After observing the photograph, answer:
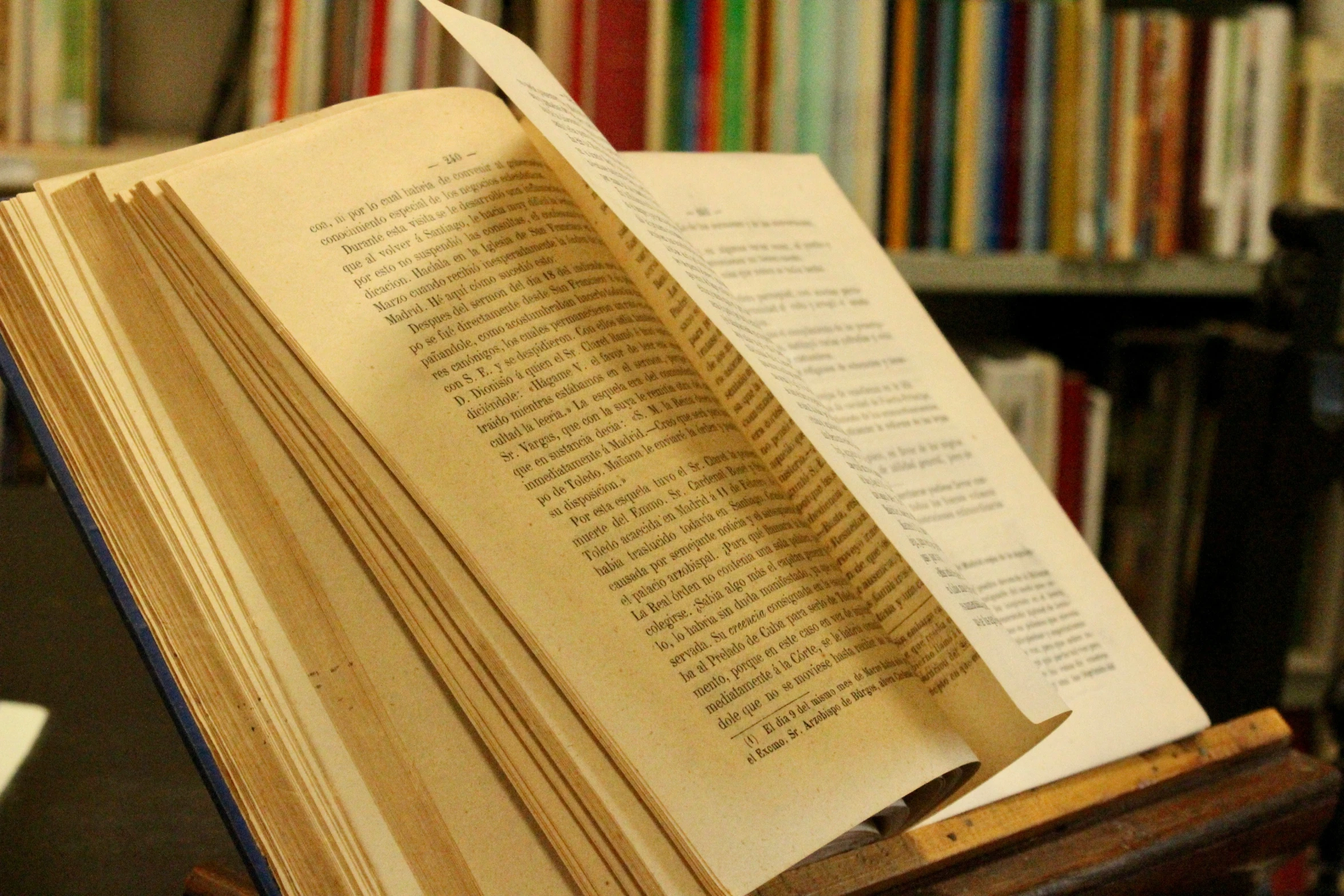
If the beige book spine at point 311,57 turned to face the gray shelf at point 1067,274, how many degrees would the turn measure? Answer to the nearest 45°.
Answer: approximately 135° to its left
